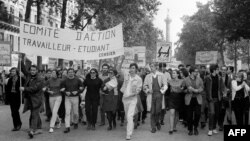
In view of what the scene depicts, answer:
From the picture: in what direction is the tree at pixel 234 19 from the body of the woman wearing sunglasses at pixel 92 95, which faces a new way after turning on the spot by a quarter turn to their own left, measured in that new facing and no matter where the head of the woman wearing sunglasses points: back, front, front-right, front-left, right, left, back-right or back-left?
front-left

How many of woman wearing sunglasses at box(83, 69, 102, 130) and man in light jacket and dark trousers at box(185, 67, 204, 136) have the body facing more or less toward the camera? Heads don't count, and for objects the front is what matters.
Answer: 2

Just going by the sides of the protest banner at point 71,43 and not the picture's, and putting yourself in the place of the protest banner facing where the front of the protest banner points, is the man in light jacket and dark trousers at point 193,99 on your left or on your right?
on your left

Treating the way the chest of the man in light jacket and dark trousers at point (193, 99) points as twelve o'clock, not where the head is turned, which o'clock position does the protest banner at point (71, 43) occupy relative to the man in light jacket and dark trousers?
The protest banner is roughly at 3 o'clock from the man in light jacket and dark trousers.

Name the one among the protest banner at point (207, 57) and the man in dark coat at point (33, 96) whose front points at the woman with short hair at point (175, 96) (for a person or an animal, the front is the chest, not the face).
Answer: the protest banner

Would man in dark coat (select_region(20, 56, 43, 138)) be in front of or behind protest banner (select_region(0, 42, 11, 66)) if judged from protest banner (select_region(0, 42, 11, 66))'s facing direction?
in front

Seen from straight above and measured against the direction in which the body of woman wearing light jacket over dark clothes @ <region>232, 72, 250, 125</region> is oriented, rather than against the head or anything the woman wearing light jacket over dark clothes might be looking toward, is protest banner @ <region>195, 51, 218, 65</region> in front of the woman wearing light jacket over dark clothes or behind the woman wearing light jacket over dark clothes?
behind

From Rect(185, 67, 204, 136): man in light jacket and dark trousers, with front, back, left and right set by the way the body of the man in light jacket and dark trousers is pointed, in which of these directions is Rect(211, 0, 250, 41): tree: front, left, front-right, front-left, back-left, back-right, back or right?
back

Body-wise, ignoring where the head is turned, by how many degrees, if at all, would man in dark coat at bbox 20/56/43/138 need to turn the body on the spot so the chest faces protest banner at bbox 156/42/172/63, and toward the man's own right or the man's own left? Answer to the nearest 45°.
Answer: approximately 180°

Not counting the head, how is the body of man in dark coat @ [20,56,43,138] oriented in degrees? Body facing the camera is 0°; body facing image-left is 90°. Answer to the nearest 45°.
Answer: approximately 45°

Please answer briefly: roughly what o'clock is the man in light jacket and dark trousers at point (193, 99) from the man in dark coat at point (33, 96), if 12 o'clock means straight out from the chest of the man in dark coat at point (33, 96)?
the man in light jacket and dark trousers at point (193, 99) is roughly at 8 o'clock from the man in dark coat at point (33, 96).

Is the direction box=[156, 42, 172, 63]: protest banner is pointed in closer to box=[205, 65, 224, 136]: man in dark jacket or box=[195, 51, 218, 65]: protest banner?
the man in dark jacket

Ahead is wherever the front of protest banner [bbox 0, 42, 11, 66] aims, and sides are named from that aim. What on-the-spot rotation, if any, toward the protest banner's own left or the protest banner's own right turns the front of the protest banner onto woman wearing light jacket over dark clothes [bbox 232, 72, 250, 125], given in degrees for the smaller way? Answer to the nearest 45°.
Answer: approximately 45° to the protest banner's own left

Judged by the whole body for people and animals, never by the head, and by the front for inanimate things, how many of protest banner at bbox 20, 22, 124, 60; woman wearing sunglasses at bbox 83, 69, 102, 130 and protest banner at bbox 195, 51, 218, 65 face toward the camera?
3
